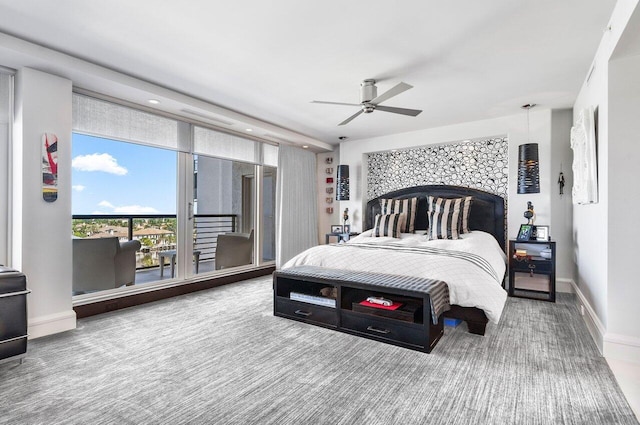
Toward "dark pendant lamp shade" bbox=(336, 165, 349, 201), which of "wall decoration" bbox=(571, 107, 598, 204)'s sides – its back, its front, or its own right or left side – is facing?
front

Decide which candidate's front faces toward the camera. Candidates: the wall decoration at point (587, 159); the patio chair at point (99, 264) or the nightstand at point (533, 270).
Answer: the nightstand

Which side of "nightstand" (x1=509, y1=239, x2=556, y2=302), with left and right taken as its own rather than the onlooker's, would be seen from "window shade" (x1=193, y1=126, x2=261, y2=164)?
right

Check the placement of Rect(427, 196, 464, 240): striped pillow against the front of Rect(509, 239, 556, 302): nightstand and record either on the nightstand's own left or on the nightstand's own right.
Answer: on the nightstand's own right

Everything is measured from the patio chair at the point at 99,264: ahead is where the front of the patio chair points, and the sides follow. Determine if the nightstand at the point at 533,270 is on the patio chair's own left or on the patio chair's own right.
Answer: on the patio chair's own right

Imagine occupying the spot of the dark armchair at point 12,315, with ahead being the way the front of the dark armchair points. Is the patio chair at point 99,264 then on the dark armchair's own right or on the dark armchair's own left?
on the dark armchair's own left

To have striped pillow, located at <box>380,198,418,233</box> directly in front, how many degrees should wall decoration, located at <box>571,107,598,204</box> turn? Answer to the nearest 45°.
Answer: approximately 45° to its right

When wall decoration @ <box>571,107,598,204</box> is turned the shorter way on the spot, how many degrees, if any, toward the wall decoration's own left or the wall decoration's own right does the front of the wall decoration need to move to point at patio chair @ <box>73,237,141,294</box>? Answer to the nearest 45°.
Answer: approximately 45° to the wall decoration's own left

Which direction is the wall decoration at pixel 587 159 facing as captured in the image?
to the viewer's left

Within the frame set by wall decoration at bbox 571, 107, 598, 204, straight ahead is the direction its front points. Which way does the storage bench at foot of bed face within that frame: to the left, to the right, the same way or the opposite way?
to the left

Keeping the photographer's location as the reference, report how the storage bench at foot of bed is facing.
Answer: facing the viewer and to the left of the viewer

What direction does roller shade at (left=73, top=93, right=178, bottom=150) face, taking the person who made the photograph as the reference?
facing the viewer and to the right of the viewer

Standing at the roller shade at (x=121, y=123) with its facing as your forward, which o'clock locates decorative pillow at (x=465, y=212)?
The decorative pillow is roughly at 11 o'clock from the roller shade.

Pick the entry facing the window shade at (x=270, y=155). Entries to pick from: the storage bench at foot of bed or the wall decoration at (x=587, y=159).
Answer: the wall decoration

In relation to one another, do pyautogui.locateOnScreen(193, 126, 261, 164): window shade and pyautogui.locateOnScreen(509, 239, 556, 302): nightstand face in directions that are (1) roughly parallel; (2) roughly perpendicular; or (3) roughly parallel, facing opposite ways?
roughly perpendicular

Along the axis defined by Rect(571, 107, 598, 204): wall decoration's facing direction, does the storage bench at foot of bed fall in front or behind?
in front

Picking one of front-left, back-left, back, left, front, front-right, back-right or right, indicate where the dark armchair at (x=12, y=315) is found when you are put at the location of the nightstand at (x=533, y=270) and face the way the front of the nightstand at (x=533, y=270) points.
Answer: front-right

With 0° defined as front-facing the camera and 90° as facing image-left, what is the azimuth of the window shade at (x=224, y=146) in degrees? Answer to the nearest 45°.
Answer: approximately 315°

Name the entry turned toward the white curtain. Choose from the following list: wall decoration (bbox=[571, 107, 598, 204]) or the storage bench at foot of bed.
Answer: the wall decoration

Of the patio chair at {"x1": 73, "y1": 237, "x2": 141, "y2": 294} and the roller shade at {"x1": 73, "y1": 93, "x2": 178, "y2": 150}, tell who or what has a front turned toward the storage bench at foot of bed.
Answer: the roller shade

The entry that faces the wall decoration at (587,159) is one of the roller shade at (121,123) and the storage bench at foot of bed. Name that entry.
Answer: the roller shade
